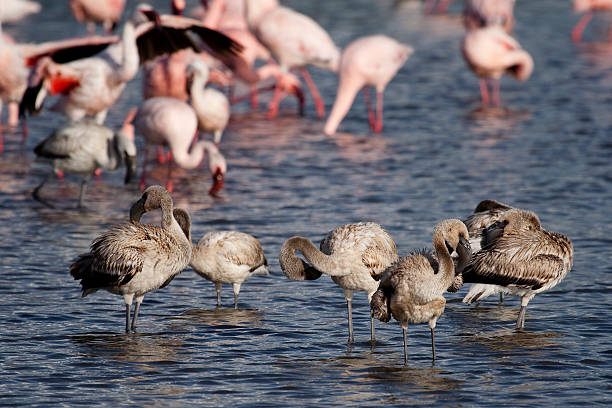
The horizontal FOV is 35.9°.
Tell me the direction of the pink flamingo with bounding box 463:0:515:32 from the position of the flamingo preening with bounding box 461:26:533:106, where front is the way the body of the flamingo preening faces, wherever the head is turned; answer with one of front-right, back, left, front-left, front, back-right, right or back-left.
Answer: left

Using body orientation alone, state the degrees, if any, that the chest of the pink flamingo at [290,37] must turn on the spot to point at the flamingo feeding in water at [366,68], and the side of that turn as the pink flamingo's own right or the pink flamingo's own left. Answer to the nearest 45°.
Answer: approximately 135° to the pink flamingo's own left

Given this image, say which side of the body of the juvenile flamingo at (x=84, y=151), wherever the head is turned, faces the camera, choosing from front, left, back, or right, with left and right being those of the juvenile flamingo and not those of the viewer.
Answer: right

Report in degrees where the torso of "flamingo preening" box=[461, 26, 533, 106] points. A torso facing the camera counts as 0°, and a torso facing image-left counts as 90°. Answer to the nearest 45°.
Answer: approximately 270°

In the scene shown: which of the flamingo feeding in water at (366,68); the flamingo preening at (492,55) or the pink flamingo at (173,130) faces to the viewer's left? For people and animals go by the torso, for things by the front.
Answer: the flamingo feeding in water at (366,68)

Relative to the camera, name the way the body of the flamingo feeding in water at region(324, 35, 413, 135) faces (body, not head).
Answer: to the viewer's left

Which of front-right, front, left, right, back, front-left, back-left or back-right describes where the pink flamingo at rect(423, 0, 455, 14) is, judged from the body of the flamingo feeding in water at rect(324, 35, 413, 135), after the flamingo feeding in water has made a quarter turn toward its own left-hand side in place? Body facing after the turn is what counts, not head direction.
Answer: back

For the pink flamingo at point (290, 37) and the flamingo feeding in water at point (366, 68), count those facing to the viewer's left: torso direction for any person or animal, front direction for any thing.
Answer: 2

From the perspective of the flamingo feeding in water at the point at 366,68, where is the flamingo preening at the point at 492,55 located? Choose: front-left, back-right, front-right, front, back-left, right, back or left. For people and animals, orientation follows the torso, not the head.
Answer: back-right

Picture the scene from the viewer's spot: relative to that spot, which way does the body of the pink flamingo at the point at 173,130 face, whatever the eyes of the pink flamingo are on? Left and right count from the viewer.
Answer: facing to the right of the viewer

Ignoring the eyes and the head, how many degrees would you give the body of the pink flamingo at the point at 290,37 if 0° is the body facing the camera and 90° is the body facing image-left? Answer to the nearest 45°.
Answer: approximately 90°
